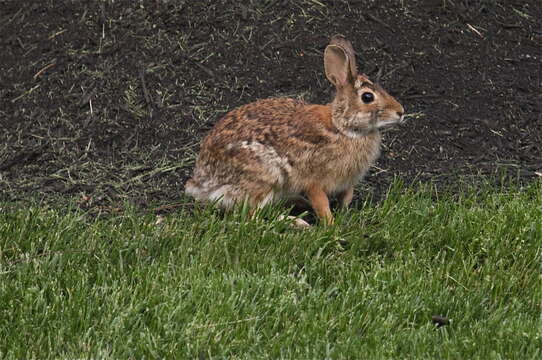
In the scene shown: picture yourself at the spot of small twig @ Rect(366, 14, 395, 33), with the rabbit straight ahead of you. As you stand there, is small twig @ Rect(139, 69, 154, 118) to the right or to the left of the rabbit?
right

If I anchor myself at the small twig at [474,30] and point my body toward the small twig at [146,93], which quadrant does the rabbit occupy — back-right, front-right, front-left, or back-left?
front-left

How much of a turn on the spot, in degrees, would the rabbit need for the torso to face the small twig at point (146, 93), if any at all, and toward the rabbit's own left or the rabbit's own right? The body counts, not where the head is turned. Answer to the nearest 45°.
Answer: approximately 135° to the rabbit's own left

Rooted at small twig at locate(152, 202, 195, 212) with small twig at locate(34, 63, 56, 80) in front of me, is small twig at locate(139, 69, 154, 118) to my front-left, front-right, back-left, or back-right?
front-right

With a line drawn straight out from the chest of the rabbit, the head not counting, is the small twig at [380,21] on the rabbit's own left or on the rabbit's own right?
on the rabbit's own left

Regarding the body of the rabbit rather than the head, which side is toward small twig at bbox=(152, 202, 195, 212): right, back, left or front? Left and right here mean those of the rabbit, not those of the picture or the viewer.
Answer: back

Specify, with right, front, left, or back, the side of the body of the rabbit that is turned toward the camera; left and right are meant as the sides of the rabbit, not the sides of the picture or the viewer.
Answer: right

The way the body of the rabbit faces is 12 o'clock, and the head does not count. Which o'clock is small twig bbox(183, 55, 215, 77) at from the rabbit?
The small twig is roughly at 8 o'clock from the rabbit.

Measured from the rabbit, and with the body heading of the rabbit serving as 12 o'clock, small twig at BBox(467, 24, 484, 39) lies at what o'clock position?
The small twig is roughly at 10 o'clock from the rabbit.

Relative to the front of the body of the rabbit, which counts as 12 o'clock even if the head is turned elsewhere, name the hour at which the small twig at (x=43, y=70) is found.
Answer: The small twig is roughly at 7 o'clock from the rabbit.
